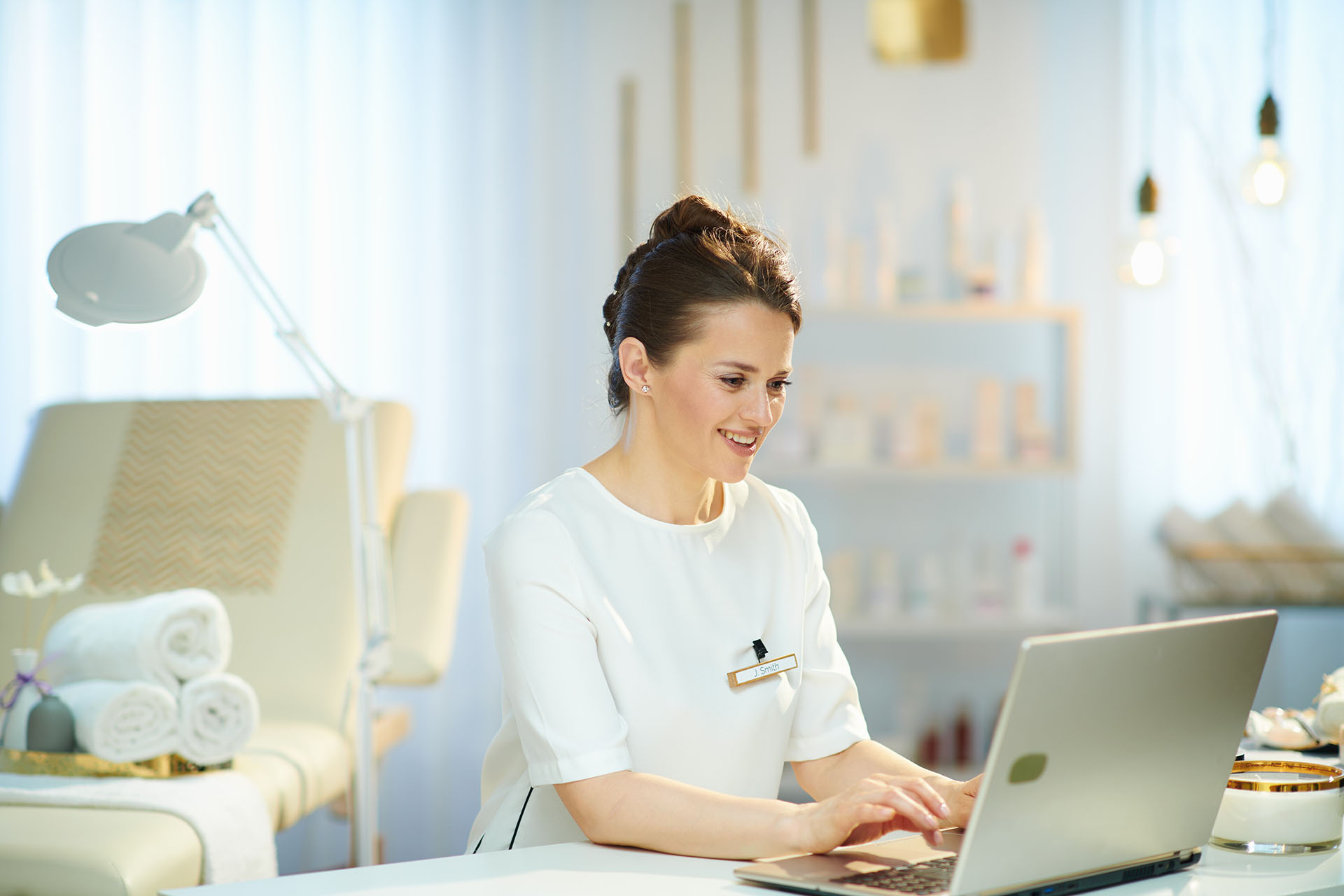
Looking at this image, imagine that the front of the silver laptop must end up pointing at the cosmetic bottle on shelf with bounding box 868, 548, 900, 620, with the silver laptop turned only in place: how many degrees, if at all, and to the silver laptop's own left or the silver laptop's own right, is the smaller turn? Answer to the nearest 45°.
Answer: approximately 45° to the silver laptop's own right

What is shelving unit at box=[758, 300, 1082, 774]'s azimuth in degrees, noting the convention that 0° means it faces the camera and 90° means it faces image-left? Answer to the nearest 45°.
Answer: approximately 0°

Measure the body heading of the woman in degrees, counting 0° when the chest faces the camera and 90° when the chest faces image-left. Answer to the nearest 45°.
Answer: approximately 315°

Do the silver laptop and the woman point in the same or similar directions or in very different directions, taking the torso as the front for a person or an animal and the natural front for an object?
very different directions

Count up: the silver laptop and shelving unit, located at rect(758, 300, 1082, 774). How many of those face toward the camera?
1

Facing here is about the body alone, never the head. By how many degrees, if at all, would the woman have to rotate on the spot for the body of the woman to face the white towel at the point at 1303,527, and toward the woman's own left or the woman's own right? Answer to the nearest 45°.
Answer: approximately 90° to the woman's own left

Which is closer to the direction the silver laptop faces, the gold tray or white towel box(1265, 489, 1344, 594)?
the gold tray

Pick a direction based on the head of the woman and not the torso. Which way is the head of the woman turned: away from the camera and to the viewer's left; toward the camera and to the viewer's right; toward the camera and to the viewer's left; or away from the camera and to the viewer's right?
toward the camera and to the viewer's right

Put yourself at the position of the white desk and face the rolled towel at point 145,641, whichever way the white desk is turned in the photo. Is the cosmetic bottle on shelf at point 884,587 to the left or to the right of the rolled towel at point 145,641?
right
